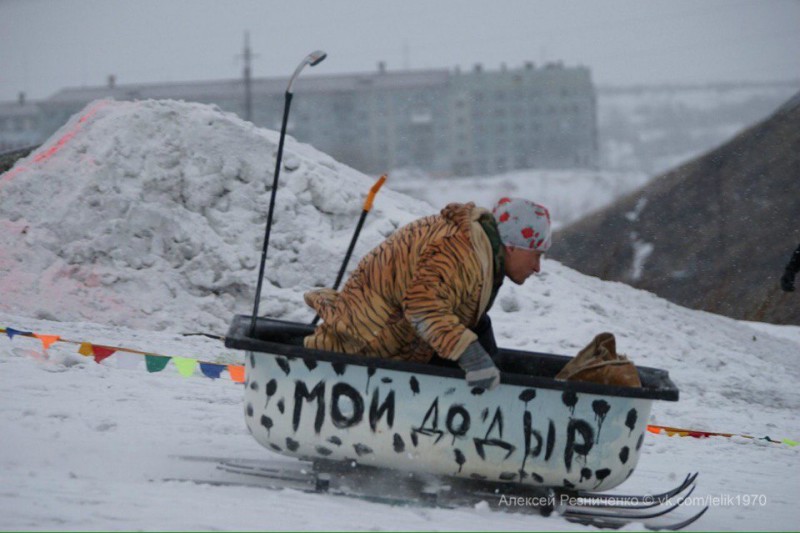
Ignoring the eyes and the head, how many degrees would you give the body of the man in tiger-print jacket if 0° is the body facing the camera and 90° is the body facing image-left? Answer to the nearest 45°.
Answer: approximately 270°

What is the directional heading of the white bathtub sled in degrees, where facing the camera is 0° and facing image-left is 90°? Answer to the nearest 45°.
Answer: approximately 270°

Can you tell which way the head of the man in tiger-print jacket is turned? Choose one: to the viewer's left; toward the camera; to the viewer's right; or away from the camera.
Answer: to the viewer's right

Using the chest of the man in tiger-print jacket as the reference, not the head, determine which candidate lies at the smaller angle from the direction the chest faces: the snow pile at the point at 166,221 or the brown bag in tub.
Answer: the brown bag in tub

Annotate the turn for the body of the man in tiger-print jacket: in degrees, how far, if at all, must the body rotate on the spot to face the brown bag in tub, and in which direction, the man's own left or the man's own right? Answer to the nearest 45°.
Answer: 0° — they already face it
